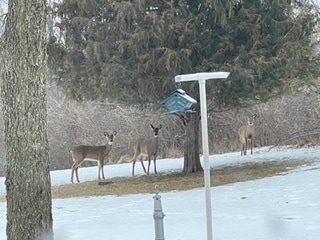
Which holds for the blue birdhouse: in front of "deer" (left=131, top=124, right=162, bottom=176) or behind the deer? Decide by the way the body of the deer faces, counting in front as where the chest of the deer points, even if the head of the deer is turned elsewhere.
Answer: in front

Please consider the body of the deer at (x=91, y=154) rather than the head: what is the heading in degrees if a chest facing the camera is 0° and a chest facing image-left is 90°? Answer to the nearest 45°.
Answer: approximately 270°

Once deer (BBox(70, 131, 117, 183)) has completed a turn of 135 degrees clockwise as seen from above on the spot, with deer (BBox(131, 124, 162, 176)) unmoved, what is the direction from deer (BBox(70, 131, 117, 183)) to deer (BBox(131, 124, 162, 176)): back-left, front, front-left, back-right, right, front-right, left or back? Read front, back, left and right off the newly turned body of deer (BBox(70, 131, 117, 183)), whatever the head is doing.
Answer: back-left

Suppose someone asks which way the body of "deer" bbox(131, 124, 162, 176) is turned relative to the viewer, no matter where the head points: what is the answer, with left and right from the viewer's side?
facing the viewer and to the right of the viewer

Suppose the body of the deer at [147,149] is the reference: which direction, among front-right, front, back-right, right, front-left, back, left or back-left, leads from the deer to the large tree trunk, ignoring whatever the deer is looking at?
front-right
